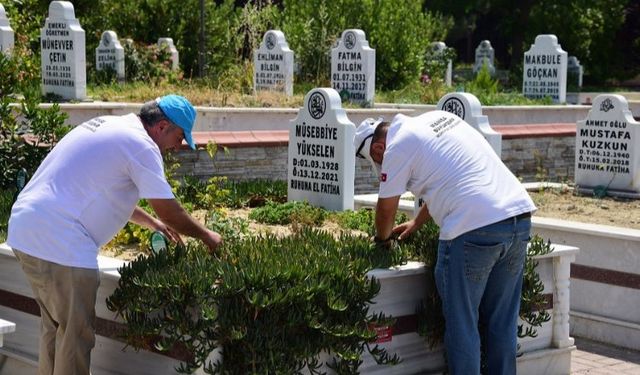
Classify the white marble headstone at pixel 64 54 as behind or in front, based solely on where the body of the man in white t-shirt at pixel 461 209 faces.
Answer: in front

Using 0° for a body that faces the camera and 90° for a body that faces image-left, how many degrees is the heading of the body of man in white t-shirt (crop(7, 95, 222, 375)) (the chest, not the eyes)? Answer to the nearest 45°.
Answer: approximately 270°

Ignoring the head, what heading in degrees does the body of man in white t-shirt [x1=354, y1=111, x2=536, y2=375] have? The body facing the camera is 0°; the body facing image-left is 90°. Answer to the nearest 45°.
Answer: approximately 135°

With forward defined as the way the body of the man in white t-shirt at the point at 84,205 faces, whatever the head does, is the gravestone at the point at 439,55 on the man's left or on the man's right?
on the man's left

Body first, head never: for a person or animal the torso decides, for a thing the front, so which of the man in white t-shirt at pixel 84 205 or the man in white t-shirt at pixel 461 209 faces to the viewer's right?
the man in white t-shirt at pixel 84 205

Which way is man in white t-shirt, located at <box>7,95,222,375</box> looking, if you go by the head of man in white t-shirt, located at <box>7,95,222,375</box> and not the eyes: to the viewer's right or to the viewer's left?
to the viewer's right

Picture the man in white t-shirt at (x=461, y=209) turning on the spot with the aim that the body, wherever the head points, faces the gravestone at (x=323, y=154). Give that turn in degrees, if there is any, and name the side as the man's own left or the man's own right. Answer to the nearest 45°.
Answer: approximately 45° to the man's own right

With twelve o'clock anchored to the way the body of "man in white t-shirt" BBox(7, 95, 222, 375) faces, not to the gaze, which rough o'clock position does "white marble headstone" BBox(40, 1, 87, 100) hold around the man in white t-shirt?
The white marble headstone is roughly at 9 o'clock from the man in white t-shirt.

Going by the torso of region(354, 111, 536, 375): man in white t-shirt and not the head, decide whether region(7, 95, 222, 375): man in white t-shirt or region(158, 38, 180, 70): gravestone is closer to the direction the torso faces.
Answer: the gravestone

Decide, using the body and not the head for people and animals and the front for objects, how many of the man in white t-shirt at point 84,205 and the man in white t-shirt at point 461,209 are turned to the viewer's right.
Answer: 1

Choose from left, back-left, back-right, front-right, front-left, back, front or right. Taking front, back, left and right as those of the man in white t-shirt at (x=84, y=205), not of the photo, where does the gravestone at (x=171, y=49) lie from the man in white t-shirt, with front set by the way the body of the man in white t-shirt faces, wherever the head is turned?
left

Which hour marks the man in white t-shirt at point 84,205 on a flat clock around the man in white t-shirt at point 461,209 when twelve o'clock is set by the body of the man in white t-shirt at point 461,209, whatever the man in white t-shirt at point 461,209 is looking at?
the man in white t-shirt at point 84,205 is roughly at 10 o'clock from the man in white t-shirt at point 461,209.
